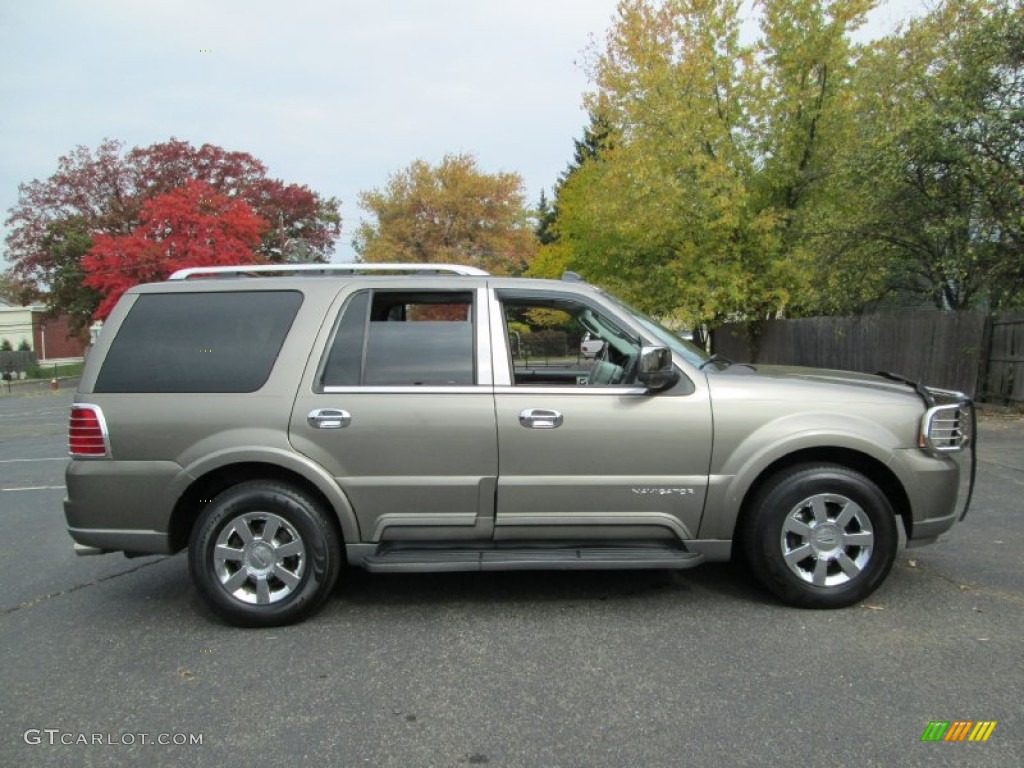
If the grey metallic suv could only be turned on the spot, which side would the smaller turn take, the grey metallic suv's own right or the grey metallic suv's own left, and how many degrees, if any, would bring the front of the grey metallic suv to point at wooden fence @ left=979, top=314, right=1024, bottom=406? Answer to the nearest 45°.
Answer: approximately 45° to the grey metallic suv's own left

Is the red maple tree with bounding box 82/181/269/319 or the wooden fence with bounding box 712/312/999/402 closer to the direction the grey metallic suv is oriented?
the wooden fence

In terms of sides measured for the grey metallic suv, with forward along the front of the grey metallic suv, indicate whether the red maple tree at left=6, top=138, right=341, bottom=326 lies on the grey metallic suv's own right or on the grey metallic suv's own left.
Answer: on the grey metallic suv's own left

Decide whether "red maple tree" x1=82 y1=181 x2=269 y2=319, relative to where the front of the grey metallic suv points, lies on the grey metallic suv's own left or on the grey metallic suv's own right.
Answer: on the grey metallic suv's own left

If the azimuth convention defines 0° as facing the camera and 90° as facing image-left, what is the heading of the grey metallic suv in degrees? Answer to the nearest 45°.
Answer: approximately 270°

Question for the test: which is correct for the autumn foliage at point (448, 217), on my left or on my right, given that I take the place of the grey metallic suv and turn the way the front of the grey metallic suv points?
on my left

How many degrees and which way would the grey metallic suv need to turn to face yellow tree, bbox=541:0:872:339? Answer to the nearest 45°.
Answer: approximately 90° to its left

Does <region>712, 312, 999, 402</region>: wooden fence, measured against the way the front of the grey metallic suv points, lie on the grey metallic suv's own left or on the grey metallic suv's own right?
on the grey metallic suv's own left

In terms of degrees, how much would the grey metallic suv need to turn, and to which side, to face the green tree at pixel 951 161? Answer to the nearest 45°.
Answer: approximately 45° to its left
